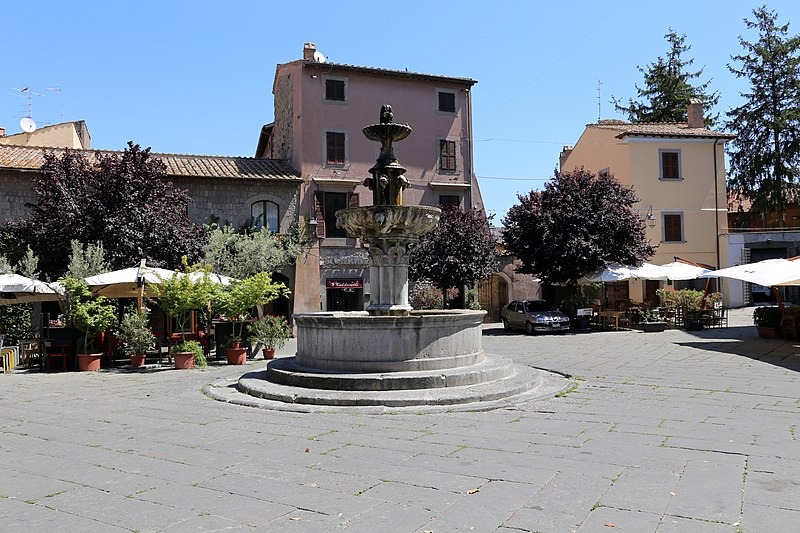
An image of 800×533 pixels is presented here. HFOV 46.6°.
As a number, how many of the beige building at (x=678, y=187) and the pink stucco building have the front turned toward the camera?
2

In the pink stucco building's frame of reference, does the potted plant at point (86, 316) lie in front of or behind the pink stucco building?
in front

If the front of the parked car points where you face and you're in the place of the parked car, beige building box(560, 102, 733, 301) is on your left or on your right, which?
on your left

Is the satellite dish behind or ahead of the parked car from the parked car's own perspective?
behind

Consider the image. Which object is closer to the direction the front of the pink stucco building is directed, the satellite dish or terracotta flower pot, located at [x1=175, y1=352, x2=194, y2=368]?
the terracotta flower pot

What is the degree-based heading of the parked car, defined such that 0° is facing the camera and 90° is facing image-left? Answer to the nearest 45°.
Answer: approximately 315°

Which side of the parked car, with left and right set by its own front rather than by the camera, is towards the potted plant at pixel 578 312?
left

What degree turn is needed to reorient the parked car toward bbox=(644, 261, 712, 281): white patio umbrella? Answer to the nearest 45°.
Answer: approximately 45° to its left

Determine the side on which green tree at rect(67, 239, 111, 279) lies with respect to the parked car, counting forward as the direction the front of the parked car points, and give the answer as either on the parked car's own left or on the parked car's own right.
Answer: on the parked car's own right

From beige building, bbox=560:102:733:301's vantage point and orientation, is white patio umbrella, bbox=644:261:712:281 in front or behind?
in front

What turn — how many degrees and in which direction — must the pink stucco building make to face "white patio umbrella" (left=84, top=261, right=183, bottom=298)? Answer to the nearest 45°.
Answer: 0° — it already faces it

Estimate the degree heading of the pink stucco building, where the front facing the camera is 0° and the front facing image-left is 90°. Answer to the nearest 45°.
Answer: approximately 0°

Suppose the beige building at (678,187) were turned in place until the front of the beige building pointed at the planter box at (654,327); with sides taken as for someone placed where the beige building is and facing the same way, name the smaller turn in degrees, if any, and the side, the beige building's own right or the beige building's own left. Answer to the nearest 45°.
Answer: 0° — it already faces it
